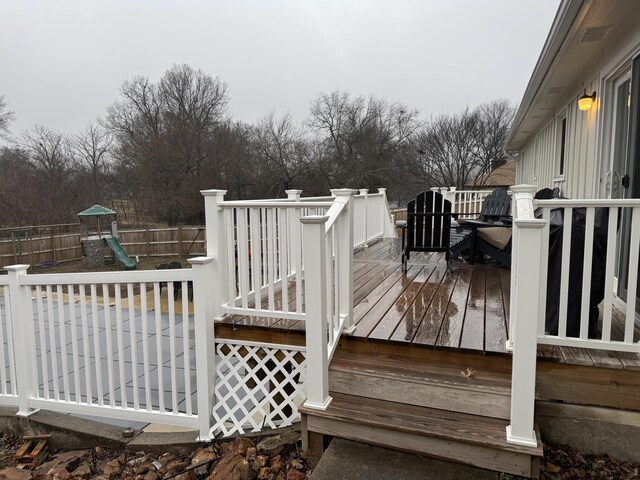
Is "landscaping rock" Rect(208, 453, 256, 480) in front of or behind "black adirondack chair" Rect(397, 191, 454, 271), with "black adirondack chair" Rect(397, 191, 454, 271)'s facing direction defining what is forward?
behind

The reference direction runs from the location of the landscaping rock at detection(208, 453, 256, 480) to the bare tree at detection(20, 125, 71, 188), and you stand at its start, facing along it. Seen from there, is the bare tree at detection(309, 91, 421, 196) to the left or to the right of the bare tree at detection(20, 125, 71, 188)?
right

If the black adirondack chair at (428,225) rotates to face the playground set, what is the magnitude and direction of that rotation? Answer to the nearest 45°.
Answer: approximately 45° to its left

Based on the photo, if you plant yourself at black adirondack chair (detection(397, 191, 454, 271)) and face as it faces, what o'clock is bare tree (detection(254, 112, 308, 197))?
The bare tree is roughly at 11 o'clock from the black adirondack chair.

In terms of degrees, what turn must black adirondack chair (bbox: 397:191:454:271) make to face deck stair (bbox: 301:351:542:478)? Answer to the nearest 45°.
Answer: approximately 180°

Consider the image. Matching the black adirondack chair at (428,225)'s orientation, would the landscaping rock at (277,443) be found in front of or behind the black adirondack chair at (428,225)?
behind

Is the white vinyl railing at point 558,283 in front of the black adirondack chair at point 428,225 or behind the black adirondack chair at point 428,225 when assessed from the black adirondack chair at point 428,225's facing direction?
behind

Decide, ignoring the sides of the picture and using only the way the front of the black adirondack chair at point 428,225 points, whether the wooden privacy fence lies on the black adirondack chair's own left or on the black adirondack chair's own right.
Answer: on the black adirondack chair's own left

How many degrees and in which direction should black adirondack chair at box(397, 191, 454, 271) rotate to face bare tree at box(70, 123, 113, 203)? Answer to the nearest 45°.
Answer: approximately 45° to its left

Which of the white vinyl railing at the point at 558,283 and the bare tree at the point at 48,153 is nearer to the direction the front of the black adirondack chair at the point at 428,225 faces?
the bare tree

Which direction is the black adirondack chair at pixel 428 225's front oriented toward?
away from the camera
